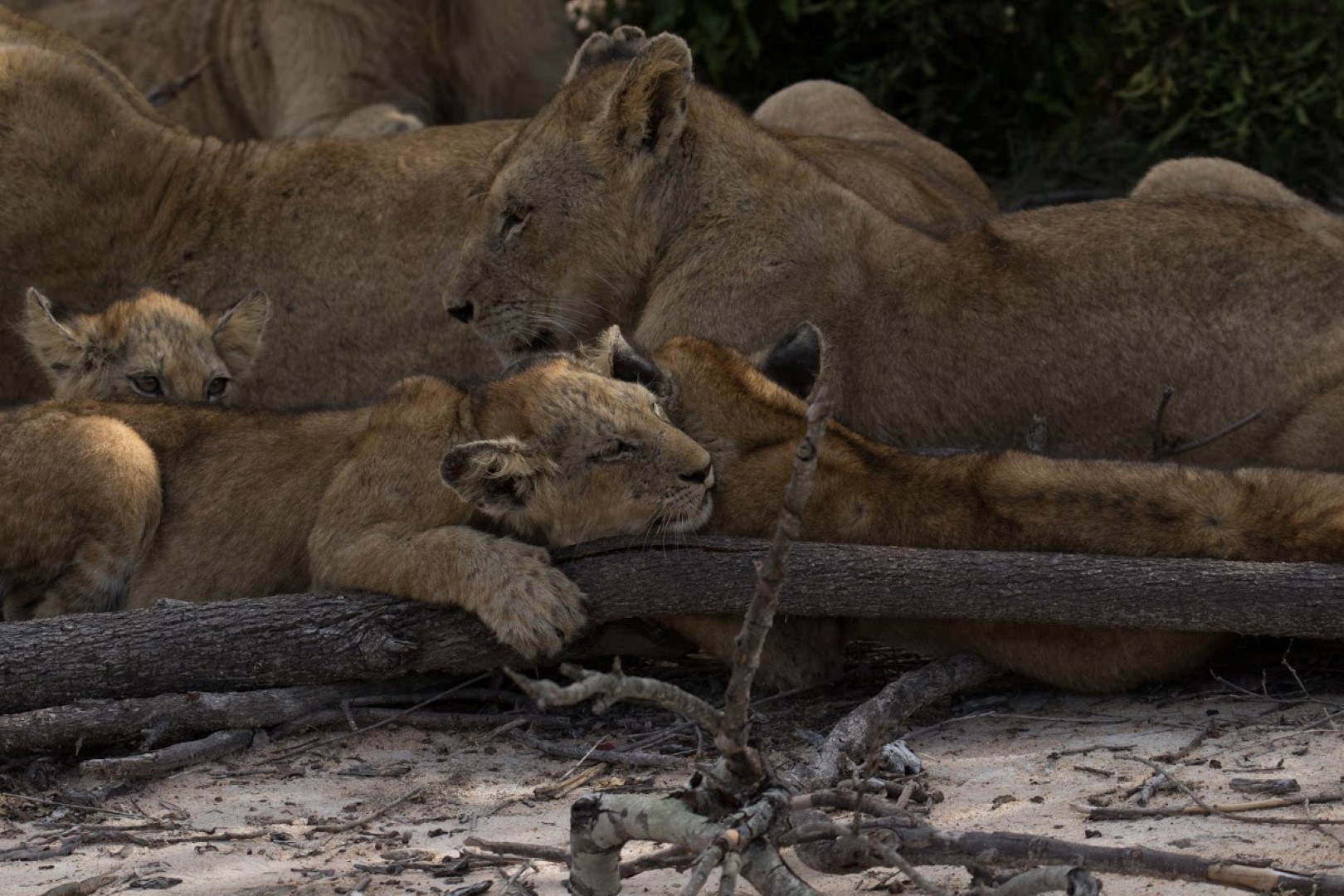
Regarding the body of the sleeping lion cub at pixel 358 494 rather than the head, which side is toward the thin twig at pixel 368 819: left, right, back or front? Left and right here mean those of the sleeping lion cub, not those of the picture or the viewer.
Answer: right

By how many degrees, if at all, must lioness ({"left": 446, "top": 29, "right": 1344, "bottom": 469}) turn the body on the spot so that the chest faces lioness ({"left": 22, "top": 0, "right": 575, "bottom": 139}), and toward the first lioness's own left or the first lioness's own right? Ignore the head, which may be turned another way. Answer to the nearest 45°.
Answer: approximately 45° to the first lioness's own right

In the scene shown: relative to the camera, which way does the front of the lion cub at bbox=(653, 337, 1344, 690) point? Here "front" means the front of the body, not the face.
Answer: to the viewer's left

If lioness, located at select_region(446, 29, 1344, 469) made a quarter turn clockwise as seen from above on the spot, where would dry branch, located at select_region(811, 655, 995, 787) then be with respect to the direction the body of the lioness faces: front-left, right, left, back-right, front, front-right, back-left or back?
back

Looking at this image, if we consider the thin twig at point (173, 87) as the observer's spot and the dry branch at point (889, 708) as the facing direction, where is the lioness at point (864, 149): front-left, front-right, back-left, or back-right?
front-left

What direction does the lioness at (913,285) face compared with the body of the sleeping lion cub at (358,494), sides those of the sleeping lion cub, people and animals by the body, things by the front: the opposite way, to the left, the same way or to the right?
the opposite way

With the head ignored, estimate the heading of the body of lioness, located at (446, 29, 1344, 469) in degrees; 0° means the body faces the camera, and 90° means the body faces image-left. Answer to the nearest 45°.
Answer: approximately 90°

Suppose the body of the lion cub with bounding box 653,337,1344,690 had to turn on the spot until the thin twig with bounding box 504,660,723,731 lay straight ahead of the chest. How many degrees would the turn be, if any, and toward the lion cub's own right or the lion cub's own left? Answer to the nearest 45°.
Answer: approximately 90° to the lion cub's own left

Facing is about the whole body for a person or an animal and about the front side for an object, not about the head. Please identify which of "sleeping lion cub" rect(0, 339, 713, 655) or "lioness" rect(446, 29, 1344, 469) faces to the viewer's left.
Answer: the lioness

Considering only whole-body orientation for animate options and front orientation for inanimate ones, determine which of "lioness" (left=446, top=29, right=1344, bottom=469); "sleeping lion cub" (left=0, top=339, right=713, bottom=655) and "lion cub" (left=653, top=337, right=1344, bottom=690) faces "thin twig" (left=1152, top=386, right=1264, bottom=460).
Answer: the sleeping lion cub

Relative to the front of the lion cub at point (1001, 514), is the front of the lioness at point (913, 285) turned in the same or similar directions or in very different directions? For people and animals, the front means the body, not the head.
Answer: same or similar directions

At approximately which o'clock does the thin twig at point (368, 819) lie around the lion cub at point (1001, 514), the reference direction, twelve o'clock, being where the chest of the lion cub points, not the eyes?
The thin twig is roughly at 11 o'clock from the lion cub.

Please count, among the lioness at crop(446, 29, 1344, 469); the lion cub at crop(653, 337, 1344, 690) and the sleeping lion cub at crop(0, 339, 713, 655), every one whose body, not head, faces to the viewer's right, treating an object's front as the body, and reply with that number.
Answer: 1

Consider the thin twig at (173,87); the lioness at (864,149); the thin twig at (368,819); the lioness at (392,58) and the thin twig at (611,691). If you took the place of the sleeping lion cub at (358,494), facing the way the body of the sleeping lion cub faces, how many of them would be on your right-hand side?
2

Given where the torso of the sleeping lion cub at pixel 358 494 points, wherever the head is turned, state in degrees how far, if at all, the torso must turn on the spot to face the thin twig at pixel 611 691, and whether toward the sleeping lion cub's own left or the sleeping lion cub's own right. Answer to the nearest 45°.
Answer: approximately 90° to the sleeping lion cub's own right

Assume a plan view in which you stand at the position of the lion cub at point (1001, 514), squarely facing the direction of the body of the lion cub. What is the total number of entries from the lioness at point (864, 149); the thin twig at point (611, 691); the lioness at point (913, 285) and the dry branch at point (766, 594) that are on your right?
2

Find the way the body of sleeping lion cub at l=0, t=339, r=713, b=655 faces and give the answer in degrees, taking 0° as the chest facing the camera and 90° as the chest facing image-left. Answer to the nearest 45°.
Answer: approximately 270°
